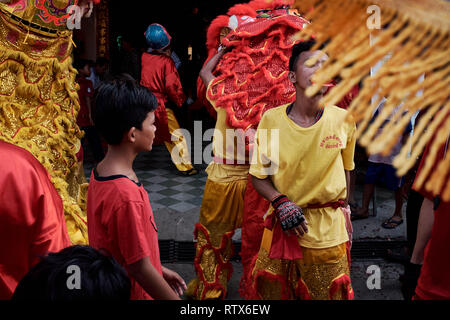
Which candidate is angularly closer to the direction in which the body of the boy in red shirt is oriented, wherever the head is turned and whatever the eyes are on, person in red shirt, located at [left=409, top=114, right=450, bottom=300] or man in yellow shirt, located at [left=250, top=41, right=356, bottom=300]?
the man in yellow shirt

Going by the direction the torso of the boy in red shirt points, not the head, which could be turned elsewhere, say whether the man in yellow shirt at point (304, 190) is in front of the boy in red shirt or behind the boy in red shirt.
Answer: in front

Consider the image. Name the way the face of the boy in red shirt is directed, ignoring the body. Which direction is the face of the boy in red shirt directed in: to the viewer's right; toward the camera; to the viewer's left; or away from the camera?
to the viewer's right

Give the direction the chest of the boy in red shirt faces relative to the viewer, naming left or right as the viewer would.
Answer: facing away from the viewer and to the right of the viewer

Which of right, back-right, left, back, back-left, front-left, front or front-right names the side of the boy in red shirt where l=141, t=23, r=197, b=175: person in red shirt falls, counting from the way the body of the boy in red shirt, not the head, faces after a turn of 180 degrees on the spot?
back-right
